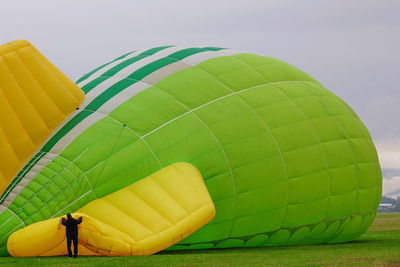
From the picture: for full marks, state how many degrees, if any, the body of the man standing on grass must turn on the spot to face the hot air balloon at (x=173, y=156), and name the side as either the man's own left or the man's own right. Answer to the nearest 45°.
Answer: approximately 45° to the man's own right

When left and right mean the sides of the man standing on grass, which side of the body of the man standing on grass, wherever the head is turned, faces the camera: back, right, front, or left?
back
